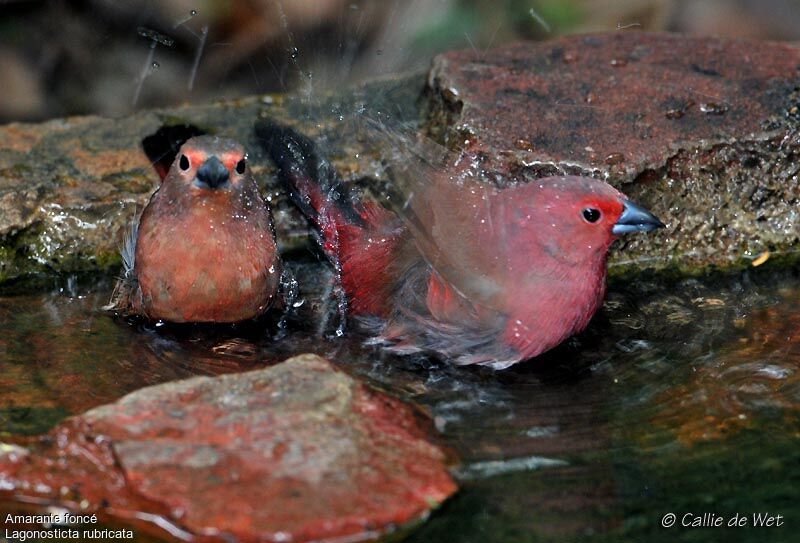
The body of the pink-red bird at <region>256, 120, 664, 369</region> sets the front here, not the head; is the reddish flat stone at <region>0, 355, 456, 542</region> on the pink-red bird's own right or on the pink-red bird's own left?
on the pink-red bird's own right

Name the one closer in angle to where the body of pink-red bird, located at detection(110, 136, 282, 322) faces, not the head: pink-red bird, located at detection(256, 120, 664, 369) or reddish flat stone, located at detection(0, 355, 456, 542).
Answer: the reddish flat stone

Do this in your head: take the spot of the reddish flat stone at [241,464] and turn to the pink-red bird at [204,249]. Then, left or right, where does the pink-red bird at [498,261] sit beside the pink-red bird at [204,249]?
right

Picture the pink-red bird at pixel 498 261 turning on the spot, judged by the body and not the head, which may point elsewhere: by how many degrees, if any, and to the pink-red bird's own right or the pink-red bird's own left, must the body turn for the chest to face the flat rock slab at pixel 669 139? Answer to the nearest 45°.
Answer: approximately 45° to the pink-red bird's own left

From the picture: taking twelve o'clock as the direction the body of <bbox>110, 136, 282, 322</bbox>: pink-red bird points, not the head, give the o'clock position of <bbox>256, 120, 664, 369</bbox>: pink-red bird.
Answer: <bbox>256, 120, 664, 369</bbox>: pink-red bird is roughly at 10 o'clock from <bbox>110, 136, 282, 322</bbox>: pink-red bird.

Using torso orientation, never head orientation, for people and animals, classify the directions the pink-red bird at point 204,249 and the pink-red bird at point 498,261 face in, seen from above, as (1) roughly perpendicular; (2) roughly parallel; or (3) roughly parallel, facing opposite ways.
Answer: roughly perpendicular

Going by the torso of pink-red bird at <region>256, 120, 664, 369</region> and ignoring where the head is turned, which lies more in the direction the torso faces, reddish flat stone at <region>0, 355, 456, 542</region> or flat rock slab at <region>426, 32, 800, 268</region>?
the flat rock slab

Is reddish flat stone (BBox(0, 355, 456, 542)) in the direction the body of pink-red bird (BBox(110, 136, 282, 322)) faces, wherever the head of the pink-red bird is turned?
yes

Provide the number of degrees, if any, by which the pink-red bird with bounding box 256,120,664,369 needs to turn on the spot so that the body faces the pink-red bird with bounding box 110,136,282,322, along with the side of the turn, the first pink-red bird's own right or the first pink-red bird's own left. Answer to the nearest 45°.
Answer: approximately 180°

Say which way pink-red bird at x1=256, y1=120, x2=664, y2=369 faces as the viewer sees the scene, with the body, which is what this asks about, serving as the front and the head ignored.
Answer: to the viewer's right

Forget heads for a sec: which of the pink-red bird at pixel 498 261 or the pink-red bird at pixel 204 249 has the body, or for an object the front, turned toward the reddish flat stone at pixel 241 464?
the pink-red bird at pixel 204 249

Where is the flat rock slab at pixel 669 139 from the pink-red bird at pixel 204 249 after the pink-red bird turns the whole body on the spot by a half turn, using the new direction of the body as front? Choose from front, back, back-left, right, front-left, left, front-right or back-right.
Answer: right

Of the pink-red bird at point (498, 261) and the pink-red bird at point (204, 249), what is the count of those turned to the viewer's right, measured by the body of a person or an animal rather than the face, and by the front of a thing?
1
